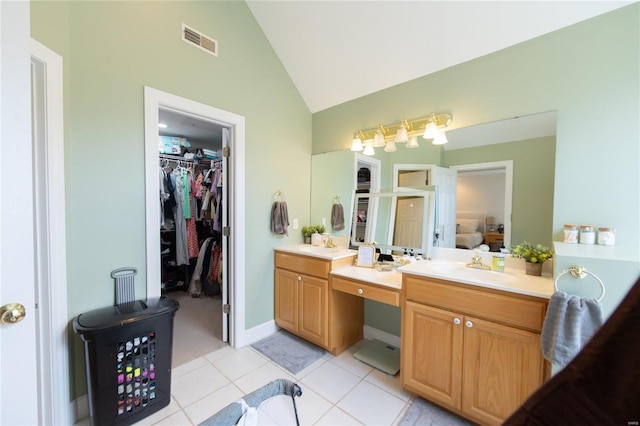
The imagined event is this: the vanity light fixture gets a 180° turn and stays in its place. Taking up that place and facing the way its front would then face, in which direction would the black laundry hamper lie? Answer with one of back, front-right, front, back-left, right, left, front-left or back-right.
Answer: back

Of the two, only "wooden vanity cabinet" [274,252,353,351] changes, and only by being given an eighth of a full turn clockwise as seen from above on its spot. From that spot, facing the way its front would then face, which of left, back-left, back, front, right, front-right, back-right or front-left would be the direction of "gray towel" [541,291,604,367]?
back-left

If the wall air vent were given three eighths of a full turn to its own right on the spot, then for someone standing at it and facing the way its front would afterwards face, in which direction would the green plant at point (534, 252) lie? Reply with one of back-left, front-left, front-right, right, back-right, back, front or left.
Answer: back-left

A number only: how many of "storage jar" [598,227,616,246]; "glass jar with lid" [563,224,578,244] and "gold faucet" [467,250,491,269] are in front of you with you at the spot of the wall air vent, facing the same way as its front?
3

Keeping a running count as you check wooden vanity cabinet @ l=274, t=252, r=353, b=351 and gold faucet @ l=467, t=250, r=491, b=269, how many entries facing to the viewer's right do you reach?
0

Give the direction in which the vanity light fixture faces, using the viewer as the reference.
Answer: facing the viewer and to the left of the viewer

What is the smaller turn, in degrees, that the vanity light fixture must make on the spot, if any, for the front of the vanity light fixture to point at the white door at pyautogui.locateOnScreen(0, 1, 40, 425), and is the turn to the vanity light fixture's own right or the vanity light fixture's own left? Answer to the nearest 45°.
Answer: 0° — it already faces it

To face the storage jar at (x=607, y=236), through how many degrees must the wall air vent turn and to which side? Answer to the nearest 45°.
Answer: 0° — it already faces it

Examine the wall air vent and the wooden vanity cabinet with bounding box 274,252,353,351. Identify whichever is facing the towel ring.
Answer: the wall air vent

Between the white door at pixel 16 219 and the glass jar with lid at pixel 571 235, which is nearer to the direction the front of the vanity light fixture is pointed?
the white door

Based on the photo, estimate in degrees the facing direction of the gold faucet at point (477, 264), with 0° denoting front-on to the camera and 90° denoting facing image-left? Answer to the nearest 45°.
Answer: approximately 0°

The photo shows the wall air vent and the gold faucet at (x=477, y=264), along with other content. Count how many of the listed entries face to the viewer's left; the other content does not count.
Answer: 0

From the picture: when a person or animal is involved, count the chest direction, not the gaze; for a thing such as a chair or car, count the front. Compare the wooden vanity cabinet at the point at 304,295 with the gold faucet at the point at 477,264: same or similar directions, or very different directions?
same or similar directions

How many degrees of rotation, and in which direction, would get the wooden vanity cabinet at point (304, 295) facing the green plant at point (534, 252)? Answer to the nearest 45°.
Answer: approximately 90° to its left

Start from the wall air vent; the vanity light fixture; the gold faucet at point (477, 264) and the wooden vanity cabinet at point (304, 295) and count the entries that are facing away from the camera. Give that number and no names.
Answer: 0

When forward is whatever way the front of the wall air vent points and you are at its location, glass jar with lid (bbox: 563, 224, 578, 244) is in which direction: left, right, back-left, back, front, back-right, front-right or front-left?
front
